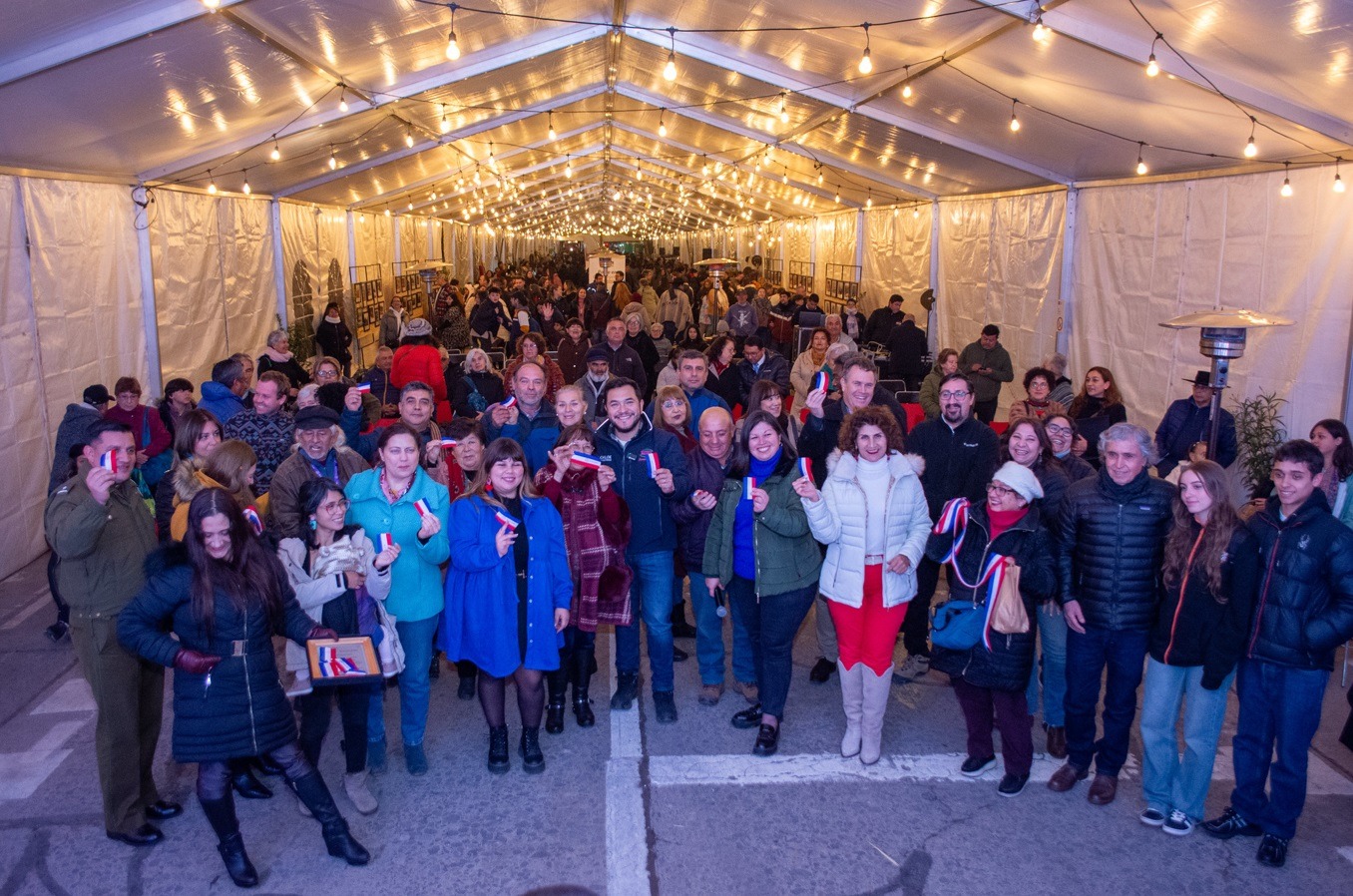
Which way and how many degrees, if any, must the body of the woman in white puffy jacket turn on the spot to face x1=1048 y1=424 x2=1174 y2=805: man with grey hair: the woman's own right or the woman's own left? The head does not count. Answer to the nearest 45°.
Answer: approximately 90° to the woman's own left

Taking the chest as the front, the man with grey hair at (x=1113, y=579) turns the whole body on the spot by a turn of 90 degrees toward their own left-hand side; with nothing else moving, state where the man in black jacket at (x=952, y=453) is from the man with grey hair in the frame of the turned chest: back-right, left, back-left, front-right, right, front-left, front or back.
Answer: back-left

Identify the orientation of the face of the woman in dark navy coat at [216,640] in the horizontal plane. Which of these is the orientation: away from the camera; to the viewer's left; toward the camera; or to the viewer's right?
toward the camera

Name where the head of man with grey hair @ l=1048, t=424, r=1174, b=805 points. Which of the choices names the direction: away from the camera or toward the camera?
toward the camera

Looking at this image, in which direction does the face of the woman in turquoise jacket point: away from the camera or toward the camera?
toward the camera

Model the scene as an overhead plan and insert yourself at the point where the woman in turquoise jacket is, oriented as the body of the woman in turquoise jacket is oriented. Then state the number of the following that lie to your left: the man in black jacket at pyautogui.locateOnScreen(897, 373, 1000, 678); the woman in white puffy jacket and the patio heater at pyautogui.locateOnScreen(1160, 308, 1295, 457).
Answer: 3

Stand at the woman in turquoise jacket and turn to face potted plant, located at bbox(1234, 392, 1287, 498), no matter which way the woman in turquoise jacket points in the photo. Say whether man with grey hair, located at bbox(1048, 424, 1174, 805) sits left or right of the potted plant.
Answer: right

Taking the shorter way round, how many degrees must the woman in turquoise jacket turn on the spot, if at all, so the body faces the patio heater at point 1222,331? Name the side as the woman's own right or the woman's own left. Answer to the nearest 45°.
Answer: approximately 90° to the woman's own left

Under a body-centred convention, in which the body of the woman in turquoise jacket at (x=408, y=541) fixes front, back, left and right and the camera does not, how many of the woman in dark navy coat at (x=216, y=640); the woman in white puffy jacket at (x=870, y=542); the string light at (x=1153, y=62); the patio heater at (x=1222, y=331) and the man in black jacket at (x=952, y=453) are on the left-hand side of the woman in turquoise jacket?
4

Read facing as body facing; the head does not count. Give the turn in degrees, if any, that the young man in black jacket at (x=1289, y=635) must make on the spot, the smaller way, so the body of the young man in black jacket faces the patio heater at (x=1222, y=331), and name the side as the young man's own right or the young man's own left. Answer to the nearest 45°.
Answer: approximately 135° to the young man's own right

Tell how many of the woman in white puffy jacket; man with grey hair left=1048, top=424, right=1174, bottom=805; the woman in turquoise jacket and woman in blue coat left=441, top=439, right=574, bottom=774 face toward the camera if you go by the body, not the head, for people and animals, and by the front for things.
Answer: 4

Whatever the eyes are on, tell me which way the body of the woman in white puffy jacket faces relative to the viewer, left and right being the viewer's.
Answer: facing the viewer
